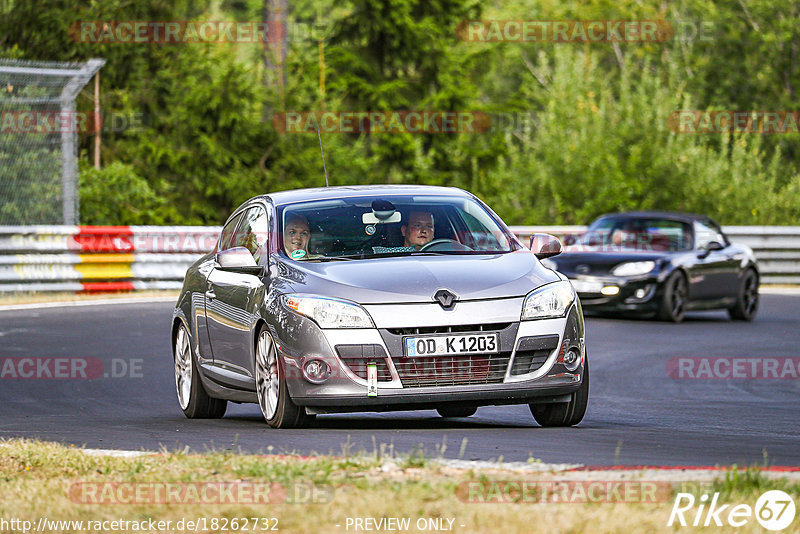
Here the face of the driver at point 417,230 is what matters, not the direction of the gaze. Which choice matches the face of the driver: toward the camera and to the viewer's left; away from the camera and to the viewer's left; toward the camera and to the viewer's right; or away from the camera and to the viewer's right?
toward the camera and to the viewer's right

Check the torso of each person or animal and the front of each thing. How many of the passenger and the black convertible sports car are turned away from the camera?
0

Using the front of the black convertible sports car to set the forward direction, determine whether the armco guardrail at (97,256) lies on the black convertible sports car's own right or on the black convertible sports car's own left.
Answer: on the black convertible sports car's own right

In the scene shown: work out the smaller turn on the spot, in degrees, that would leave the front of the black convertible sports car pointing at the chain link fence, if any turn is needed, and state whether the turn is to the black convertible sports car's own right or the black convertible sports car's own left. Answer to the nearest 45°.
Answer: approximately 45° to the black convertible sports car's own right

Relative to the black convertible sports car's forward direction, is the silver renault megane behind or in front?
in front

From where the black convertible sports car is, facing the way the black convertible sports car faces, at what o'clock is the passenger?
The passenger is roughly at 11 o'clock from the black convertible sports car.

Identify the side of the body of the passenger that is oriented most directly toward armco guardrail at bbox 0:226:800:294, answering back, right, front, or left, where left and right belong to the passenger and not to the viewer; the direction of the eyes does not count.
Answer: back

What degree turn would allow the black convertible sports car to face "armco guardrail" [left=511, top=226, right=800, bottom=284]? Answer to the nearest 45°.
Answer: approximately 135° to its right

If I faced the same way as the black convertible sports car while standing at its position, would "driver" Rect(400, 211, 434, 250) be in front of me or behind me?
in front

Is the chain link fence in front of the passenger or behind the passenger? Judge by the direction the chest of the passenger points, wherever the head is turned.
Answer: behind

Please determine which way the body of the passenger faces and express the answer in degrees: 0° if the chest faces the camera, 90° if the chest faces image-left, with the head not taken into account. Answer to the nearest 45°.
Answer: approximately 0°

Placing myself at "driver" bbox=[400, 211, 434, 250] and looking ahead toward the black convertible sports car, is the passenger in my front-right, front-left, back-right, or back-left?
back-left

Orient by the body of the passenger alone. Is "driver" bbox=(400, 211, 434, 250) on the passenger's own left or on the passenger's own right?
on the passenger's own left

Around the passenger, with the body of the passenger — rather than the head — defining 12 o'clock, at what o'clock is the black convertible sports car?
The black convertible sports car is roughly at 7 o'clock from the passenger.
